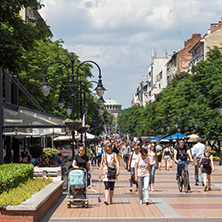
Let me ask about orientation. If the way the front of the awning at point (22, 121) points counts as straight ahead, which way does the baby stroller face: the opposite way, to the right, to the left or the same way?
to the right

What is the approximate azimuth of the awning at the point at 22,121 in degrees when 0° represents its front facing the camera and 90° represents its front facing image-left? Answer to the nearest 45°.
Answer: approximately 270°

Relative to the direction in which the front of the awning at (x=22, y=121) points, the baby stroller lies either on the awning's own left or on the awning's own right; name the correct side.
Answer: on the awning's own right

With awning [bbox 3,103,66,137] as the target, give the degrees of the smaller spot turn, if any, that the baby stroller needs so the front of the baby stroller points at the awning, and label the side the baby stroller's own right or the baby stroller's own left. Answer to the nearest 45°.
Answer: approximately 180°

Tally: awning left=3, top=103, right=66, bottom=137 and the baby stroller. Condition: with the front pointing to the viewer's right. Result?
1

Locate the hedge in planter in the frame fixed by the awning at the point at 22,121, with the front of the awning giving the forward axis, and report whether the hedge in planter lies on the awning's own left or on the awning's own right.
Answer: on the awning's own right

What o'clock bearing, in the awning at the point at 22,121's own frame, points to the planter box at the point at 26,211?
The planter box is roughly at 3 o'clock from the awning.

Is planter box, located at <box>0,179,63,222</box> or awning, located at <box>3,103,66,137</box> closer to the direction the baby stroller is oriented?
the planter box

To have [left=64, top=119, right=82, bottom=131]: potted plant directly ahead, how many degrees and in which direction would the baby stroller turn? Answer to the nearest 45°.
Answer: approximately 180°

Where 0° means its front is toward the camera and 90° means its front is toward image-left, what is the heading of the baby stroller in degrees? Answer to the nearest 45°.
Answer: approximately 0°

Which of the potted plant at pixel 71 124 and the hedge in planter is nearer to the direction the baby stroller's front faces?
the hedge in planter
